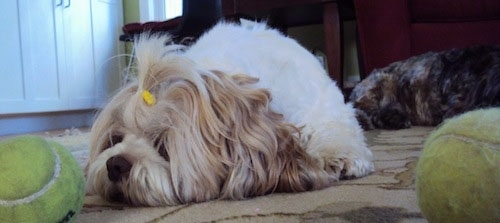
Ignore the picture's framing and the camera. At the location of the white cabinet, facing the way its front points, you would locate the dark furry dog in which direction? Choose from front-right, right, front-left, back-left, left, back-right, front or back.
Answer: front-left

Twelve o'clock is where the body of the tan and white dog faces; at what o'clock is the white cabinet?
The white cabinet is roughly at 4 o'clock from the tan and white dog.

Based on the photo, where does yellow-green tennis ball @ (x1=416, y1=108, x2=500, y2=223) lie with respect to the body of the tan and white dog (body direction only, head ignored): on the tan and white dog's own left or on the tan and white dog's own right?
on the tan and white dog's own left

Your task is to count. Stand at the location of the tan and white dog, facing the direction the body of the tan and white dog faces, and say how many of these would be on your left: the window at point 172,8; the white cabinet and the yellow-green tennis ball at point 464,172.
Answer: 1

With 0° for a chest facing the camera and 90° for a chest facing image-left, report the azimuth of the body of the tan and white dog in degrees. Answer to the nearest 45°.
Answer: approximately 45°

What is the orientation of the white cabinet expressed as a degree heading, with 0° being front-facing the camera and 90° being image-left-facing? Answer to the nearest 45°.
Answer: approximately 0°

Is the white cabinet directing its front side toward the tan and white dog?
yes

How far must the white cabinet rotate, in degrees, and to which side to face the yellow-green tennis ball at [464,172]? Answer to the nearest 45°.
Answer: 0° — it already faces it
